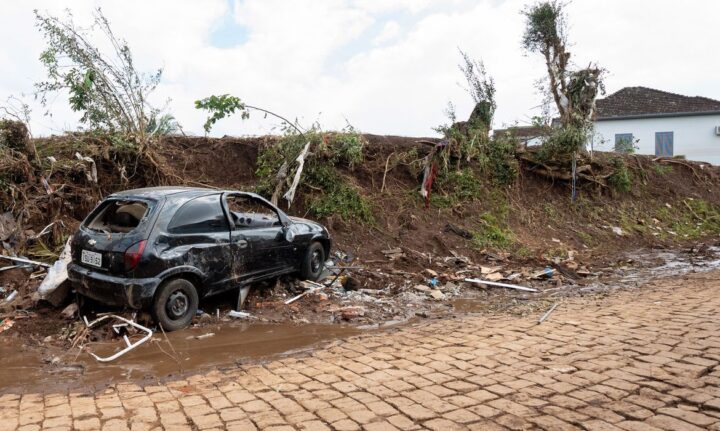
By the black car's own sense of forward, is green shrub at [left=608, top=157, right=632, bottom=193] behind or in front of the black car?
in front

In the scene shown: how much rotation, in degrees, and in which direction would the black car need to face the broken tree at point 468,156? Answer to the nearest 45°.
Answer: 0° — it already faces it

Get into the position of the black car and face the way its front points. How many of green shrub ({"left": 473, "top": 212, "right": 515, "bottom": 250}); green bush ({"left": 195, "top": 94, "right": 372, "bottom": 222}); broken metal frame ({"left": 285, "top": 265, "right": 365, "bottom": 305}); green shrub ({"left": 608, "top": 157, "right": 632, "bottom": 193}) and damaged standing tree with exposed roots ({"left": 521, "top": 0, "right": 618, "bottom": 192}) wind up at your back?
0

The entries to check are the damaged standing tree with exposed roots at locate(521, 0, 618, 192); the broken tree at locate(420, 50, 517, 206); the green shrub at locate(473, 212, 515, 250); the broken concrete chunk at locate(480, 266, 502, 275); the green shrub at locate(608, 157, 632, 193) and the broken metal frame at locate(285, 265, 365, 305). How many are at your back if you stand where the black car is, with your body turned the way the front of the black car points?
0

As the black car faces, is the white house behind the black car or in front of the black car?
in front

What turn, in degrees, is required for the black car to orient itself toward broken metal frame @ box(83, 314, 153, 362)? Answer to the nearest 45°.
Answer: approximately 180°

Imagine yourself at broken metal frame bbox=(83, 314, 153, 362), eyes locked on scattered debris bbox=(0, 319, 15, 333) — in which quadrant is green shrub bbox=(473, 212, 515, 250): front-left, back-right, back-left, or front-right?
back-right

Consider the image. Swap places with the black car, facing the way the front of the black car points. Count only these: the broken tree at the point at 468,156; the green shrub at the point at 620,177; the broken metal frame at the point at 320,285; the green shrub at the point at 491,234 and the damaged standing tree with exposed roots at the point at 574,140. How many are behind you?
0

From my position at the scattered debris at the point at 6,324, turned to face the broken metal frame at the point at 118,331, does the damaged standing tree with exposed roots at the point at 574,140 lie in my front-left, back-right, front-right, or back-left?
front-left

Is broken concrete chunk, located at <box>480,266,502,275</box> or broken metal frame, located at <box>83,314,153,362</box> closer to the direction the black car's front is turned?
the broken concrete chunk

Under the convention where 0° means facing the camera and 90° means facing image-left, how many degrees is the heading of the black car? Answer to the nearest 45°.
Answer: approximately 225°

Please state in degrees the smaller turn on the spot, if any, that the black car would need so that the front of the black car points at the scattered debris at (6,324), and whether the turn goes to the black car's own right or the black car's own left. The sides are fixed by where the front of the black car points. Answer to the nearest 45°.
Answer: approximately 135° to the black car's own left

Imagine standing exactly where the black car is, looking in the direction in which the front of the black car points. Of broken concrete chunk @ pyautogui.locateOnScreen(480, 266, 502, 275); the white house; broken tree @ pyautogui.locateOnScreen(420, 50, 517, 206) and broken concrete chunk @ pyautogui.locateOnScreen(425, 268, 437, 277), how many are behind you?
0

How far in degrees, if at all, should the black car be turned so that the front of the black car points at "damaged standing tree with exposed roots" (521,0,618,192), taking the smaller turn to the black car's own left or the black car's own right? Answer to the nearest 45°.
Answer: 0° — it already faces it

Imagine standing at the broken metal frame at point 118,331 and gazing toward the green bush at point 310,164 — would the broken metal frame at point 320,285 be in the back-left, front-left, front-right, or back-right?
front-right
